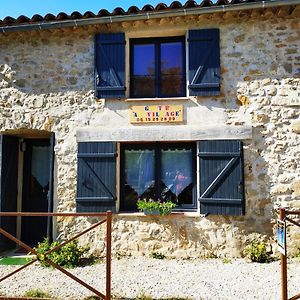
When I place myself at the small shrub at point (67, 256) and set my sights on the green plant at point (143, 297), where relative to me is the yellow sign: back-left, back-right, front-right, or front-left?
front-left

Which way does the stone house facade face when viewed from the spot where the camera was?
facing the viewer
